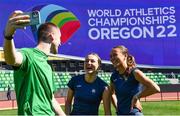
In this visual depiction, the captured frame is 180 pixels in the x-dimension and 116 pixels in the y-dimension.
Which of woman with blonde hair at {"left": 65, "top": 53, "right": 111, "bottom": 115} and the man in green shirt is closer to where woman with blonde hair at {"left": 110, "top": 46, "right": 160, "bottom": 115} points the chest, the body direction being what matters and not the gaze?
the man in green shirt

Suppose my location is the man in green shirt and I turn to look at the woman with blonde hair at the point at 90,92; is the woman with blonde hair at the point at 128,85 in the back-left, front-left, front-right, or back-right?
front-right

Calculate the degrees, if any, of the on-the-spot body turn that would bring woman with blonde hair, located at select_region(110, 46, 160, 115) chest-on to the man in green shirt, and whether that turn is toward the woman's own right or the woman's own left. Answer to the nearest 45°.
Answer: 0° — they already face them

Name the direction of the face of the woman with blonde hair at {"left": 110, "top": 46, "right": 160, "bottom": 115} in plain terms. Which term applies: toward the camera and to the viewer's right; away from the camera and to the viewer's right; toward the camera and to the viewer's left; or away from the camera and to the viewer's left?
toward the camera and to the viewer's left

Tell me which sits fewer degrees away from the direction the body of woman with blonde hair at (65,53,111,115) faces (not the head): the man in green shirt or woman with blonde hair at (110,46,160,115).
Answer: the man in green shirt

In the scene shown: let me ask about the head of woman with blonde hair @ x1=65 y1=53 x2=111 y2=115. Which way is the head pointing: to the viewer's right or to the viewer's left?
to the viewer's left

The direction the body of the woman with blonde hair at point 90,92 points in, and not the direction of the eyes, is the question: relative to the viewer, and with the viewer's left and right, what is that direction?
facing the viewer

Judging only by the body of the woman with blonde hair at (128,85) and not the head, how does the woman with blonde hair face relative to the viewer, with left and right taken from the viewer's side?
facing the viewer and to the left of the viewer

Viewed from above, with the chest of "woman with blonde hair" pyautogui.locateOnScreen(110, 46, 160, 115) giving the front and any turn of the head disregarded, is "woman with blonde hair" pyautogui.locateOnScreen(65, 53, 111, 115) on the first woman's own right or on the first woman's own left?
on the first woman's own right

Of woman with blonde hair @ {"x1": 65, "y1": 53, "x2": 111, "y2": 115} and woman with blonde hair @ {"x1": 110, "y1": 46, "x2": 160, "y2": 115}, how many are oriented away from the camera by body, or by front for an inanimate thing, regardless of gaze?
0

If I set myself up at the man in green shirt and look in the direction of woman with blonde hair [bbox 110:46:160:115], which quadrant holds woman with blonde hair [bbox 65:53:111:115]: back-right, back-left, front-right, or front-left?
front-left

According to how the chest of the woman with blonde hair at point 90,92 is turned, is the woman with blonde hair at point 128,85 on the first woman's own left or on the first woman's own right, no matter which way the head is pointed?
on the first woman's own left
